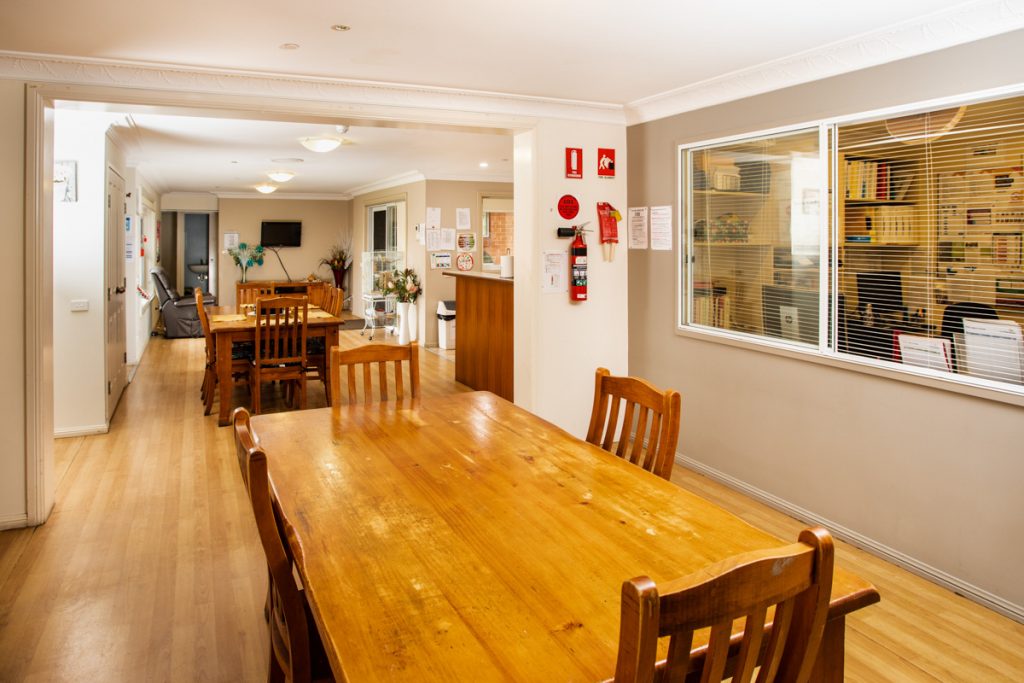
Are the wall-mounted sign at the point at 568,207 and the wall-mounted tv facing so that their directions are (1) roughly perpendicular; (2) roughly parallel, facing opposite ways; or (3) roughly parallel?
roughly parallel

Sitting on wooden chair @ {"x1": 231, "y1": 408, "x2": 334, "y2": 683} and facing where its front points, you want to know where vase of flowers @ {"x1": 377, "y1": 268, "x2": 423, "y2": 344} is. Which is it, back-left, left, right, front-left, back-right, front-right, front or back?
left

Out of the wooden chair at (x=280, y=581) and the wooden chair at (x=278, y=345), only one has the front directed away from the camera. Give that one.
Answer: the wooden chair at (x=278, y=345)

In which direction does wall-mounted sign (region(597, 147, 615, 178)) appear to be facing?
toward the camera

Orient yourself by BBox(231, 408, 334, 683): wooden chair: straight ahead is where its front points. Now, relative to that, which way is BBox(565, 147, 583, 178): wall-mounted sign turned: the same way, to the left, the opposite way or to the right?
to the right

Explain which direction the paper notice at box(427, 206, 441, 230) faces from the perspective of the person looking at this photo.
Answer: facing the viewer

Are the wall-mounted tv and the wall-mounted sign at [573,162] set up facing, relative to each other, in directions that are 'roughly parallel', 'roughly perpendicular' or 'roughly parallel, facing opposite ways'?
roughly parallel

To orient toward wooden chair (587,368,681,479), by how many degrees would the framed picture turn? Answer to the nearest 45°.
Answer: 0° — it already faces it

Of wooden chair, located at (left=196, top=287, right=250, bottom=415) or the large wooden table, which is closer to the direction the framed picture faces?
the large wooden table

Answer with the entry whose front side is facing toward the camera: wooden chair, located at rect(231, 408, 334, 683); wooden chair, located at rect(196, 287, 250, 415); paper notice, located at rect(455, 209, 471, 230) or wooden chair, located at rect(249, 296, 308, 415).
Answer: the paper notice
